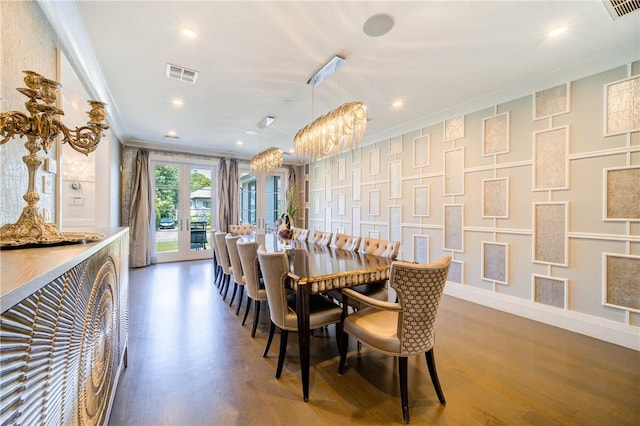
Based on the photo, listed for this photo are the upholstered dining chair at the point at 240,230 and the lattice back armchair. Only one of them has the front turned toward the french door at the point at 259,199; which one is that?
the lattice back armchair

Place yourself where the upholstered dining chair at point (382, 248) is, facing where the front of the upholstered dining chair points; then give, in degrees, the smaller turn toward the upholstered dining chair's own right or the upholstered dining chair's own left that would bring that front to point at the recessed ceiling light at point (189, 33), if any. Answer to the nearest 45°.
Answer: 0° — it already faces it

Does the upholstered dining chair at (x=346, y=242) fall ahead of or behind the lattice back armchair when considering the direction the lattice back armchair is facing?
ahead

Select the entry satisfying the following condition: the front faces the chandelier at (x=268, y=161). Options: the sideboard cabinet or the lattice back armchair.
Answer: the lattice back armchair

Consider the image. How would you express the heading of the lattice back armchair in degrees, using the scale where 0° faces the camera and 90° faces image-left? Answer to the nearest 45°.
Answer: approximately 135°

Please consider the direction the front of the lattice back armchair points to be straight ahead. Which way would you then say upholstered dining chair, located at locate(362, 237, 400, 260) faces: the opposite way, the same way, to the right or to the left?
to the left

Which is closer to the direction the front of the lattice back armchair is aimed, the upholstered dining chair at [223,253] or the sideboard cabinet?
the upholstered dining chair

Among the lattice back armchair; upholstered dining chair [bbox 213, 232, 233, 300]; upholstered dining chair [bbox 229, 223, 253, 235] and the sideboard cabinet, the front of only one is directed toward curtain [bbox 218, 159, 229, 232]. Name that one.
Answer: the lattice back armchair

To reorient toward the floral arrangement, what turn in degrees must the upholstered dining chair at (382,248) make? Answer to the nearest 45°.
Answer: approximately 45° to its right

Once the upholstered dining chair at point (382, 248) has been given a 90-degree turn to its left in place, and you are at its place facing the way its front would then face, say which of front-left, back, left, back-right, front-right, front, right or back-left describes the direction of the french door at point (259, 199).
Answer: back

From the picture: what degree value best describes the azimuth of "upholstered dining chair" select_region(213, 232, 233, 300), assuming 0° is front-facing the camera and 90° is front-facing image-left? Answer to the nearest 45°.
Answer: approximately 270°
